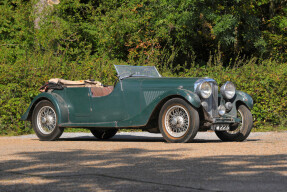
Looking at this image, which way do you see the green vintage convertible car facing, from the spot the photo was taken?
facing the viewer and to the right of the viewer
